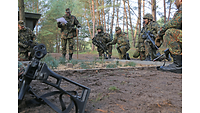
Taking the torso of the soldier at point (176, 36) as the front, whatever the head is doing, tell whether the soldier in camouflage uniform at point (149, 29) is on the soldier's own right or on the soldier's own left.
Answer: on the soldier's own right

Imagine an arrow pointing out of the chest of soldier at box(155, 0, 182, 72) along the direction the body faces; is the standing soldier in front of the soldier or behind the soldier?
in front

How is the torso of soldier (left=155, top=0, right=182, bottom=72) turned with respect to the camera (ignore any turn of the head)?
to the viewer's left

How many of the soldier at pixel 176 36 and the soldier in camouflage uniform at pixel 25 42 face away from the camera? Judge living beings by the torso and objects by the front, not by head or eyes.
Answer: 0

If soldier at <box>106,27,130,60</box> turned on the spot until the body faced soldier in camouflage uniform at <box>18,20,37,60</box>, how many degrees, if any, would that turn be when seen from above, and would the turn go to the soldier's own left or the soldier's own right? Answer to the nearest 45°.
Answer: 0° — they already face them

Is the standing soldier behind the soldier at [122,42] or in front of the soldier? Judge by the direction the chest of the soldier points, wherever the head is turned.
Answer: in front

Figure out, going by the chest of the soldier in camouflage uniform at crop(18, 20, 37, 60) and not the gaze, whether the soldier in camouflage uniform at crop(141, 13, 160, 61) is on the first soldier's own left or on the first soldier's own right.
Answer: on the first soldier's own left

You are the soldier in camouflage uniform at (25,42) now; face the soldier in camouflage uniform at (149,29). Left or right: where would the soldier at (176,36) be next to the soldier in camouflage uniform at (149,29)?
right
